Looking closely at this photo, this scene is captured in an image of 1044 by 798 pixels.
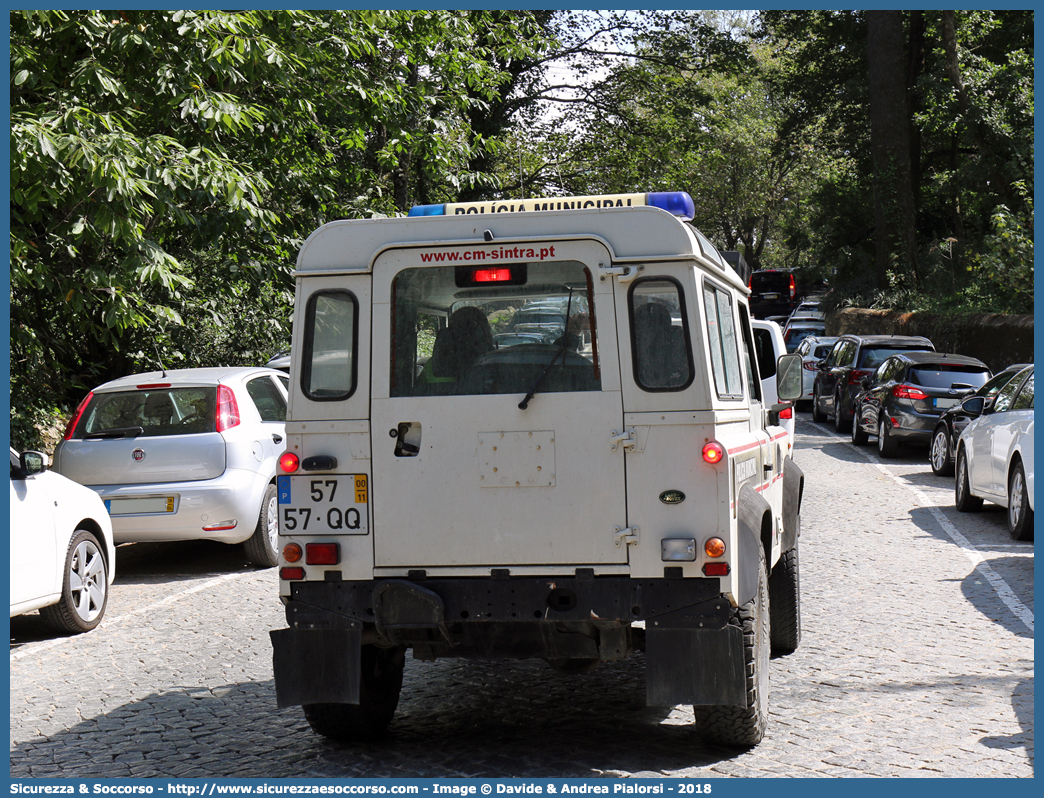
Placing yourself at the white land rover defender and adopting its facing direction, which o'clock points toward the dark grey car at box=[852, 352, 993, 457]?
The dark grey car is roughly at 1 o'clock from the white land rover defender.

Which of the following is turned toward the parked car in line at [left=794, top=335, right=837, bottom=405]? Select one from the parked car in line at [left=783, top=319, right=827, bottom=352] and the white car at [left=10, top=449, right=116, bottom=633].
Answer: the white car

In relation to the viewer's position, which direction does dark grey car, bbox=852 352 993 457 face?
facing away from the viewer and to the left of the viewer

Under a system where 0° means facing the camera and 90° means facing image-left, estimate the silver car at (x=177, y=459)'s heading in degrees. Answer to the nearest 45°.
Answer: approximately 225°

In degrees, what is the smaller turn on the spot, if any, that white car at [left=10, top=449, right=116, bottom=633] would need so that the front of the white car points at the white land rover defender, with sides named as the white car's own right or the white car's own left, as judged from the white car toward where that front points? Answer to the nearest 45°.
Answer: approximately 90° to the white car's own right

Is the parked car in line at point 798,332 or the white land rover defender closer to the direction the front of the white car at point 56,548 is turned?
the parked car in line

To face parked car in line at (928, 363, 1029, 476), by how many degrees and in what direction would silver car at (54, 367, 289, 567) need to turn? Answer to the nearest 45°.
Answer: approximately 45° to its right

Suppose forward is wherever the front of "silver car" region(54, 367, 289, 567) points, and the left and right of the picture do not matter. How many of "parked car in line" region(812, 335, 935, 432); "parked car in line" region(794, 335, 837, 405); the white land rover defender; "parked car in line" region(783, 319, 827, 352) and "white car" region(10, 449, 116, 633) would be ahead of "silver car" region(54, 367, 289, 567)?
3

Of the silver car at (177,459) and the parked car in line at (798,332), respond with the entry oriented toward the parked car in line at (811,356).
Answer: the silver car

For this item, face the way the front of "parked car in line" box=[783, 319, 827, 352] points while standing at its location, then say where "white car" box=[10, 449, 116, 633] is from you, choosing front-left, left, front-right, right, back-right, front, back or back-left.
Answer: back-left

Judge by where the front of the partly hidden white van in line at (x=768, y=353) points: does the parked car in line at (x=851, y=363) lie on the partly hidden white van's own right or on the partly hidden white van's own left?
on the partly hidden white van's own right

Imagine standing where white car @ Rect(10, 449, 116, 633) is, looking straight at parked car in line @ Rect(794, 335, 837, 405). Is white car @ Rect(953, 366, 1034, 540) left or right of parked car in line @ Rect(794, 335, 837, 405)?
right

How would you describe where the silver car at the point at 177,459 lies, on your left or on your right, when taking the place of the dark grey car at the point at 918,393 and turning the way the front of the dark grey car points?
on your left

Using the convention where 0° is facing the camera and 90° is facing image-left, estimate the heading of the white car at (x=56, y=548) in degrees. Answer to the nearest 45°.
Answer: approximately 225°
